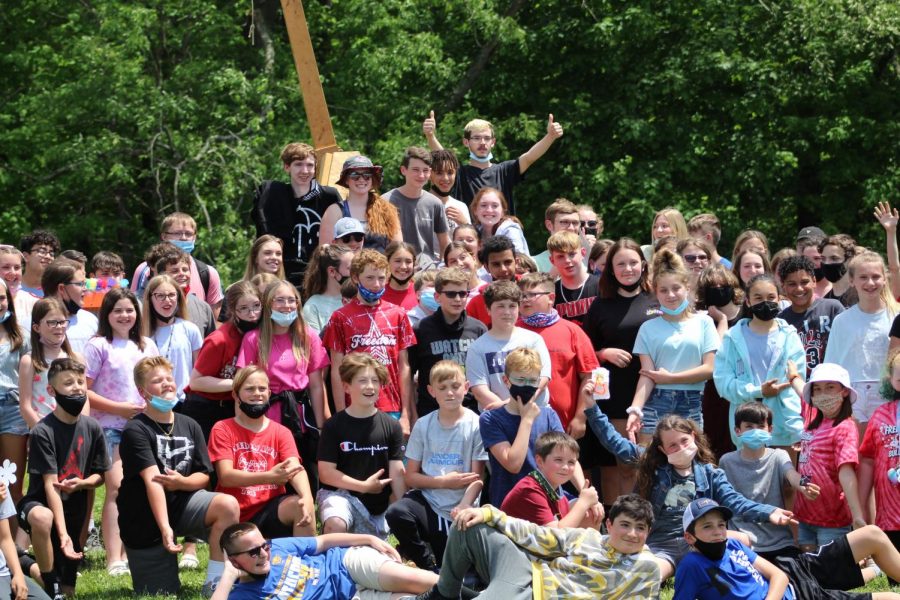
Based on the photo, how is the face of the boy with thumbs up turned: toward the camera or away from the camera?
toward the camera

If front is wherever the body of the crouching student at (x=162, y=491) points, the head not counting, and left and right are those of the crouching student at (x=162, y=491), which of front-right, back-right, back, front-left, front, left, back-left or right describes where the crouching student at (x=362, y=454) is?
front-left

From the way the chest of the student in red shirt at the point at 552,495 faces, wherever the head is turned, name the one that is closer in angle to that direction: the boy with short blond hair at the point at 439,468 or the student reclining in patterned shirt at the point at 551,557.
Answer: the student reclining in patterned shirt

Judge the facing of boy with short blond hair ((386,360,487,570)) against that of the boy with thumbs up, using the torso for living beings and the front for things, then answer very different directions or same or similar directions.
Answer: same or similar directions

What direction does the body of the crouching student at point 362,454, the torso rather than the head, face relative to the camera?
toward the camera

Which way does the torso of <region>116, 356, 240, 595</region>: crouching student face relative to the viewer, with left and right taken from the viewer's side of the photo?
facing the viewer and to the right of the viewer

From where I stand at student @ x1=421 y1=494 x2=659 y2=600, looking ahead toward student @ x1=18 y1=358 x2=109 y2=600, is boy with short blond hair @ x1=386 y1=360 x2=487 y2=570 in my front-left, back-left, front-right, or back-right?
front-right

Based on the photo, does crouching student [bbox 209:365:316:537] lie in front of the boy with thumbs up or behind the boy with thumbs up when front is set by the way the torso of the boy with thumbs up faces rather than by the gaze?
in front

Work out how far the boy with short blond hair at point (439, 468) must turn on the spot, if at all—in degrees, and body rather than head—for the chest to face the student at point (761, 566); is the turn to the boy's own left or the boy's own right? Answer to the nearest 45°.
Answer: approximately 45° to the boy's own left

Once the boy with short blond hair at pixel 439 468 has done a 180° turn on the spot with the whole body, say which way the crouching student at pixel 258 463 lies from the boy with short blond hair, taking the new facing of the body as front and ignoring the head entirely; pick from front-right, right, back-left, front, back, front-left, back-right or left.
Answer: left

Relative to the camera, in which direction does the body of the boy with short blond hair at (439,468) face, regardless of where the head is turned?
toward the camera

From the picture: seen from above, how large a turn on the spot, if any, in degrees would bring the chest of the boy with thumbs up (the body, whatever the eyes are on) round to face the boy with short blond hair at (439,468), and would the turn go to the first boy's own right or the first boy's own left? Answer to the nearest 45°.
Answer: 0° — they already face them

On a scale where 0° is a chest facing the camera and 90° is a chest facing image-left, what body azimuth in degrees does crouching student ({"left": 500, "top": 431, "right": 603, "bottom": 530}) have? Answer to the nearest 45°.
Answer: approximately 315°

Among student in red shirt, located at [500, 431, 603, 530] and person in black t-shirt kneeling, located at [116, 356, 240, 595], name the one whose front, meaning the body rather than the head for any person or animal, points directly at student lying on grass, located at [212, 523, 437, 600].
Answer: person in black t-shirt kneeling, located at [116, 356, 240, 595]

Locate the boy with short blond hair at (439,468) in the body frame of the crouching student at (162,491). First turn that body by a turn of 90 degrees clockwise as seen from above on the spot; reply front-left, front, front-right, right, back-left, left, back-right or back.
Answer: back-left
